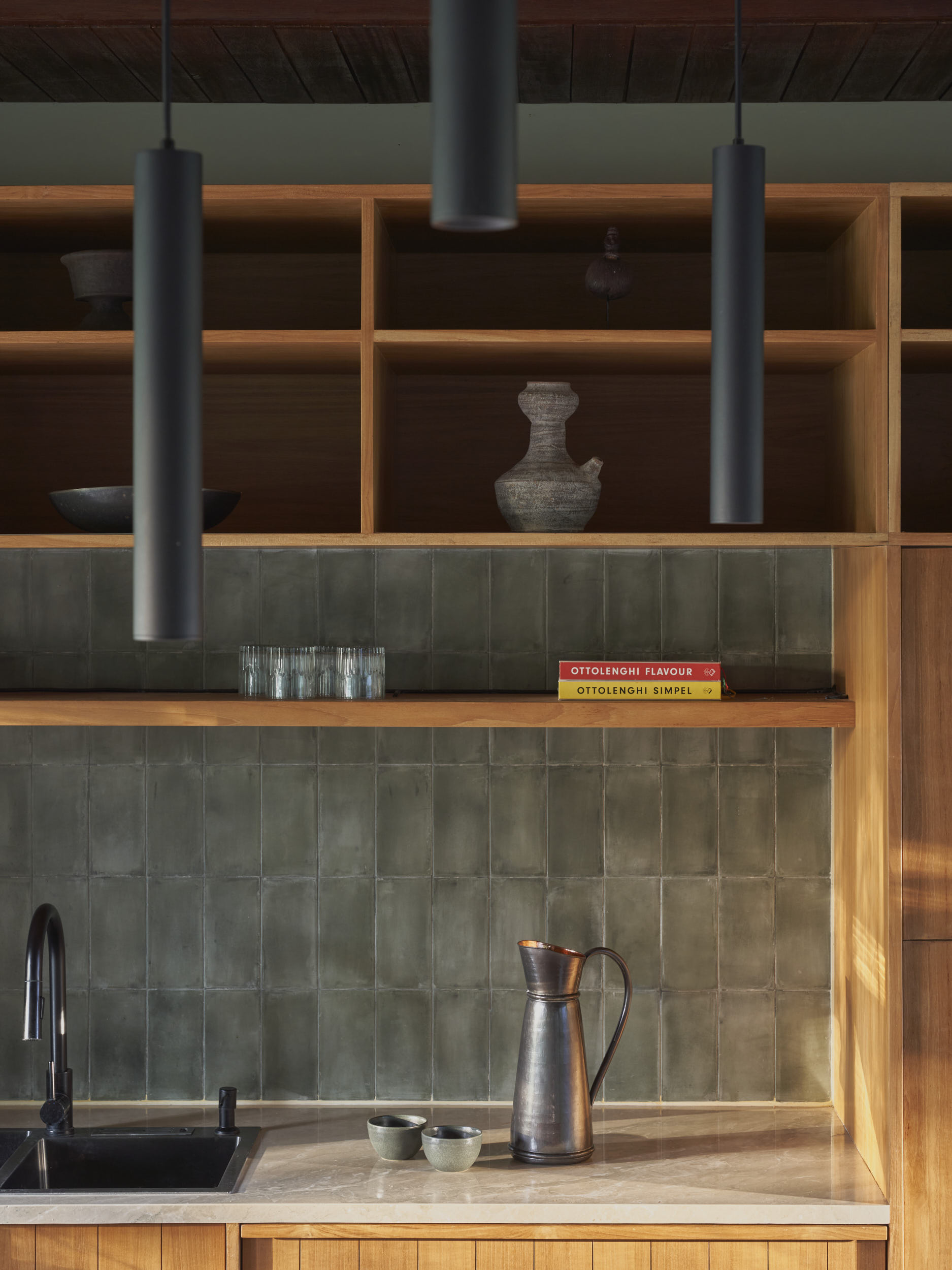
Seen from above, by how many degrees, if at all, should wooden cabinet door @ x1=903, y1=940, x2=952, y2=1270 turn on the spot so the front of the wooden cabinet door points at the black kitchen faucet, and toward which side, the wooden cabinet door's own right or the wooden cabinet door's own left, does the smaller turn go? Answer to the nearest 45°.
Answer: approximately 90° to the wooden cabinet door's own right

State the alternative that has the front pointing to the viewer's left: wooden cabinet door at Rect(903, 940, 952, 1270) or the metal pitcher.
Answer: the metal pitcher

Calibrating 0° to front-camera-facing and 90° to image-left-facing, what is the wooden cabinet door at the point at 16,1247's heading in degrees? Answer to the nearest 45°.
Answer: approximately 0°

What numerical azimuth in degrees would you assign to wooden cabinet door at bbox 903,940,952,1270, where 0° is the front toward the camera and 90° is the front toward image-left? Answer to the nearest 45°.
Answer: approximately 0°
